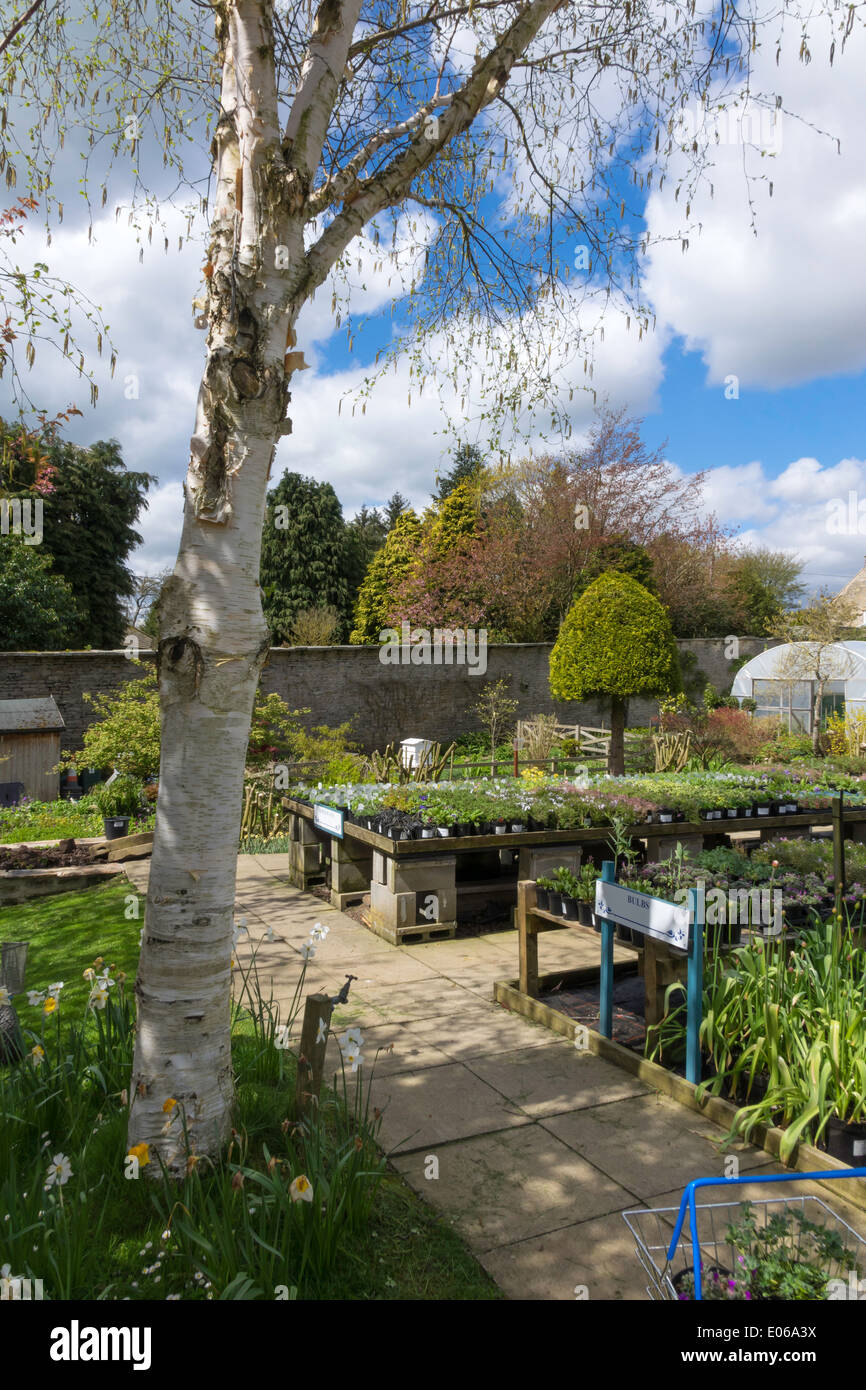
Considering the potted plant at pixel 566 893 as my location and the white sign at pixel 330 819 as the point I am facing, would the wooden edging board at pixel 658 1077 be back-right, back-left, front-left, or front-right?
back-left

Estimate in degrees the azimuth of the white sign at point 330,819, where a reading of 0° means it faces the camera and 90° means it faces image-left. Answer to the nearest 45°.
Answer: approximately 45°

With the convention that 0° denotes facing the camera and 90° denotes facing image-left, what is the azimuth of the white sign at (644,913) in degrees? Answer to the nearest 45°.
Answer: approximately 45°

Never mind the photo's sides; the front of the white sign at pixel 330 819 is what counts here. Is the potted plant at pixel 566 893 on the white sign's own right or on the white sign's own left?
on the white sign's own left

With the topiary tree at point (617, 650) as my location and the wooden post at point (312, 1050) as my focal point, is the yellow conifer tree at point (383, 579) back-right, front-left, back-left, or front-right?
back-right

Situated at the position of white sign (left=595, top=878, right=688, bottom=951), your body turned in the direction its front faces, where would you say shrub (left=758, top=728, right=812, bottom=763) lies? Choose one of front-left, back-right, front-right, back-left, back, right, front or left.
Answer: back-right

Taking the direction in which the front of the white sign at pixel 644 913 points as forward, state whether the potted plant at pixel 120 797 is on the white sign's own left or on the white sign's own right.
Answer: on the white sign's own right

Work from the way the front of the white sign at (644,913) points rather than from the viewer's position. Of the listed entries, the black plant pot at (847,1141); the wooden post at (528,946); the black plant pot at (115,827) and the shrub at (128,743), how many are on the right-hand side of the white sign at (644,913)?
3

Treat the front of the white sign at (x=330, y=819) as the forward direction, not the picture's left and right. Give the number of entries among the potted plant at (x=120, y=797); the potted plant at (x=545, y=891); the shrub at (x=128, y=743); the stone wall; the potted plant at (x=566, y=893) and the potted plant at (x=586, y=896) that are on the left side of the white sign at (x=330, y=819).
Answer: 3

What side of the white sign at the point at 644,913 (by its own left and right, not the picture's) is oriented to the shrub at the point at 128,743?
right
